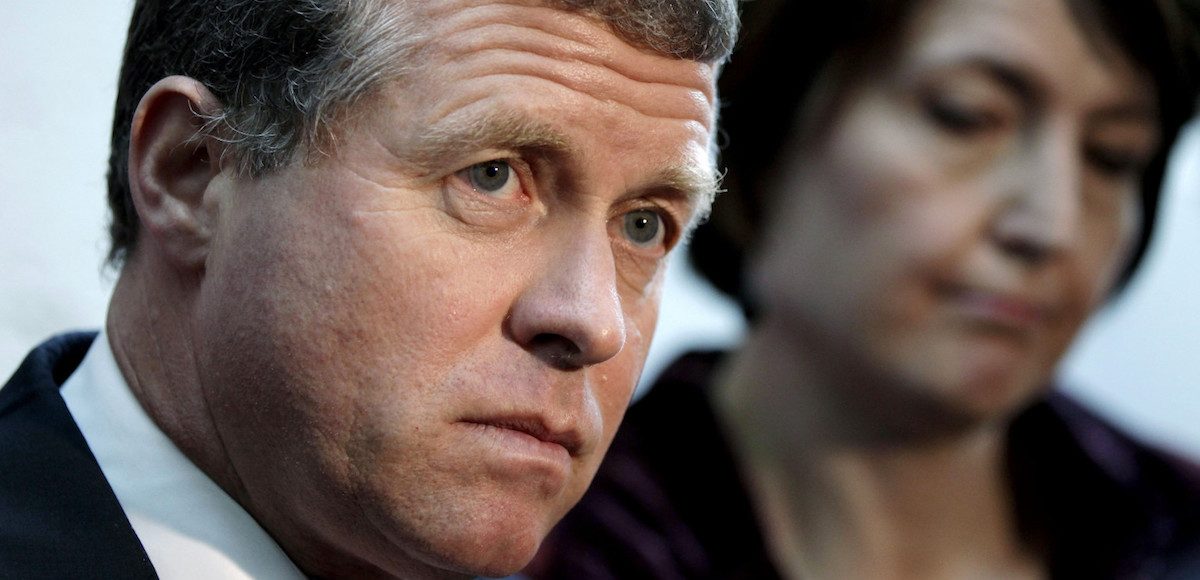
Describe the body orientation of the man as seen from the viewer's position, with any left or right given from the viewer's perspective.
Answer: facing the viewer and to the right of the viewer

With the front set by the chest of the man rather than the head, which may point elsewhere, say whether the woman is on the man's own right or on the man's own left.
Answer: on the man's own left

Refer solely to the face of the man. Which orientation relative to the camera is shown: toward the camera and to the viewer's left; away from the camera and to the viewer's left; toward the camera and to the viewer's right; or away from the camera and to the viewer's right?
toward the camera and to the viewer's right

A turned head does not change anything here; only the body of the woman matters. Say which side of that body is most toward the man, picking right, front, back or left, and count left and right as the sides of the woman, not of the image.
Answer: right

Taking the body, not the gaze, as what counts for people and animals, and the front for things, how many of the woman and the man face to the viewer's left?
0
